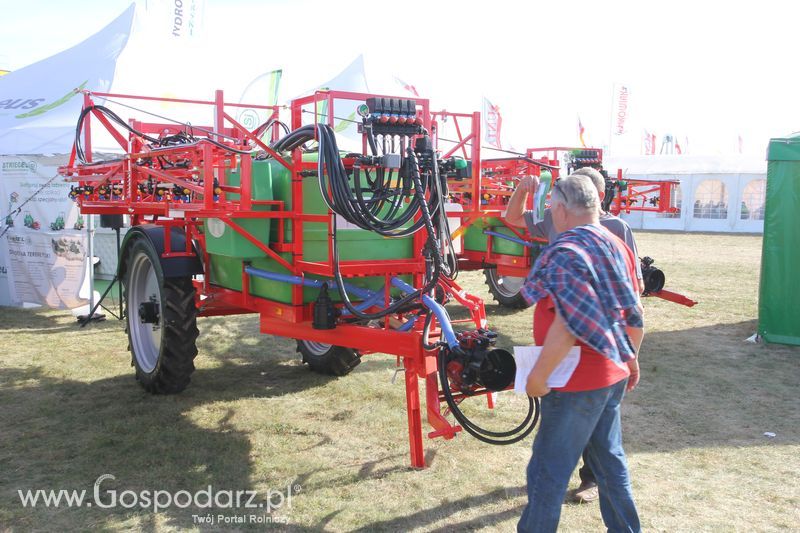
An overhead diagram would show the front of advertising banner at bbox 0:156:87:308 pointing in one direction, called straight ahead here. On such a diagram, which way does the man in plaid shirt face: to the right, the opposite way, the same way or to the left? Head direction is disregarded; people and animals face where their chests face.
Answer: the opposite way

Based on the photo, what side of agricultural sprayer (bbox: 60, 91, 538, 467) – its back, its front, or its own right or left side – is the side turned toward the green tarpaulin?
left

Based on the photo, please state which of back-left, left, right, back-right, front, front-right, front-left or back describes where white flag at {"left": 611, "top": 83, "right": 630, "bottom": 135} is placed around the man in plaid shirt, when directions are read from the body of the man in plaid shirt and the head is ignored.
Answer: front-right

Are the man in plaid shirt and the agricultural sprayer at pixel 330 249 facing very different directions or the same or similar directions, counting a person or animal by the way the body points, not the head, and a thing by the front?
very different directions

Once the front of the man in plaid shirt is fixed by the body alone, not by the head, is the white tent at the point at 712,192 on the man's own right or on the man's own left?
on the man's own right

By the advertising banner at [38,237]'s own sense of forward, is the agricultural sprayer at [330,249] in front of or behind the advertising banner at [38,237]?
in front

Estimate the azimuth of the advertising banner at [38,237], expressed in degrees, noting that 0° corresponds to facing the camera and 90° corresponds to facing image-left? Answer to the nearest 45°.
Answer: approximately 0°

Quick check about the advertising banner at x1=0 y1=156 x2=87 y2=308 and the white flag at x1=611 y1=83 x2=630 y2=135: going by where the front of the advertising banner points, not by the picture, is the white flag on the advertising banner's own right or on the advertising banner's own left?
on the advertising banner's own left

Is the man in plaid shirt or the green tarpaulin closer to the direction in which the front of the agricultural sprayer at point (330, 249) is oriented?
the man in plaid shirt

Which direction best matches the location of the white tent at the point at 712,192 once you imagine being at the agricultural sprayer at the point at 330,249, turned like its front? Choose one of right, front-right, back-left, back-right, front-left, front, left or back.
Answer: left

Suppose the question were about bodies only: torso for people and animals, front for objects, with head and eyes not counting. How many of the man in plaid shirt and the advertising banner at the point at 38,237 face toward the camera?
1

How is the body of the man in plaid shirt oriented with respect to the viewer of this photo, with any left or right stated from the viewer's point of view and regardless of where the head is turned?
facing away from the viewer and to the left of the viewer
